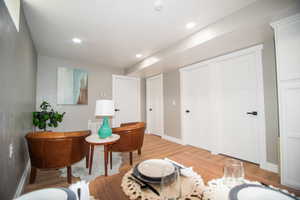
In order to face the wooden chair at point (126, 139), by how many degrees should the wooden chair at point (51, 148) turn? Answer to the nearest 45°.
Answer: approximately 45° to its right

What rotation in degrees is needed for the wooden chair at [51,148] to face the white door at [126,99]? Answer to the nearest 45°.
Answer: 0° — it already faces it

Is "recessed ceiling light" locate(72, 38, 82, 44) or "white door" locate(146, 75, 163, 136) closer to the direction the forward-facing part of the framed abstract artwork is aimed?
the recessed ceiling light

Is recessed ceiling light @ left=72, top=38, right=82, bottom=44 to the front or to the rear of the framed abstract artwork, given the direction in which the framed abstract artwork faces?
to the front

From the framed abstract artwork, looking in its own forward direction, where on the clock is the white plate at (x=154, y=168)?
The white plate is roughly at 12 o'clock from the framed abstract artwork.

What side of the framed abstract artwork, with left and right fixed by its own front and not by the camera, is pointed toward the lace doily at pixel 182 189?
front

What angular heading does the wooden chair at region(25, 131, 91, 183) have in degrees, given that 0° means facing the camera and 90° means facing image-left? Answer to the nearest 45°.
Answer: approximately 225°

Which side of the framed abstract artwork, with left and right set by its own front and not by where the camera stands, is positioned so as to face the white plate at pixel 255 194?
front

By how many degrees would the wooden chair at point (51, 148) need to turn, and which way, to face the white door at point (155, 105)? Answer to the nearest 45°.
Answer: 0° — it already faces it

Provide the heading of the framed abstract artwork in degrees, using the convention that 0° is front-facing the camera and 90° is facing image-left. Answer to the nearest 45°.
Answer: approximately 0°

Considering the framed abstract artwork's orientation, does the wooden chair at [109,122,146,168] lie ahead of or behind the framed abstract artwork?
ahead

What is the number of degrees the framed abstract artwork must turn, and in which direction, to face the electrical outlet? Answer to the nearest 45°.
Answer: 0° — it already faces it
